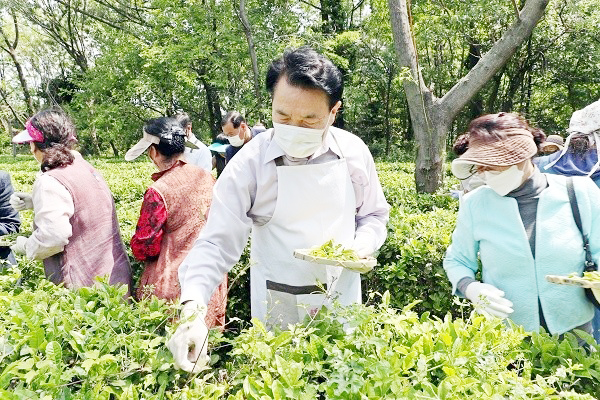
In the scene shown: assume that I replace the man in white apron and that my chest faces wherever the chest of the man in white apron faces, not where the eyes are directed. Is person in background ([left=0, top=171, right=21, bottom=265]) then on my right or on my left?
on my right

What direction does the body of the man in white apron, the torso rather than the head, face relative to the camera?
toward the camera

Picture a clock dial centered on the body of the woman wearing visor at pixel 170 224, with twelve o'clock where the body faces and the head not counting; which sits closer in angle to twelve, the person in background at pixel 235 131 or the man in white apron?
the person in background

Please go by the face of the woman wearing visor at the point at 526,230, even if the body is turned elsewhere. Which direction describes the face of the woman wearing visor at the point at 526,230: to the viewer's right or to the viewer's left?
to the viewer's left

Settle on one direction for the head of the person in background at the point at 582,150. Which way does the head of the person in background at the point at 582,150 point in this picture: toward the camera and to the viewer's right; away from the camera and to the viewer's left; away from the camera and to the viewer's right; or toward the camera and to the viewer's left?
toward the camera and to the viewer's left

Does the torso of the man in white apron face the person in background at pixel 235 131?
no

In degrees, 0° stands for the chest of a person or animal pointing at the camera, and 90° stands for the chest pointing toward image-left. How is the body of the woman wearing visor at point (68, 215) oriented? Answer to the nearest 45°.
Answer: approximately 135°

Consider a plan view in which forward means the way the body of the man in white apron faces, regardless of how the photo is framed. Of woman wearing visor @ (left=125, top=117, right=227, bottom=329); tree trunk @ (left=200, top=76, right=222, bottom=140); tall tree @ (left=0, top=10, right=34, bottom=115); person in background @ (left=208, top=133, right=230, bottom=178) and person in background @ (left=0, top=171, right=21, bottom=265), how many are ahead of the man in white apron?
0

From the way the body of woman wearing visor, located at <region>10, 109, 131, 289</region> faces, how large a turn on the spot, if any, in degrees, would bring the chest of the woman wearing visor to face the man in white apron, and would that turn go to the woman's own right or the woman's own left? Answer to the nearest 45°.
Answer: approximately 180°

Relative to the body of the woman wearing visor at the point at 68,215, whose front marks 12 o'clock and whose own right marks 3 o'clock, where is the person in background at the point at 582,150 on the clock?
The person in background is roughly at 5 o'clock from the woman wearing visor.

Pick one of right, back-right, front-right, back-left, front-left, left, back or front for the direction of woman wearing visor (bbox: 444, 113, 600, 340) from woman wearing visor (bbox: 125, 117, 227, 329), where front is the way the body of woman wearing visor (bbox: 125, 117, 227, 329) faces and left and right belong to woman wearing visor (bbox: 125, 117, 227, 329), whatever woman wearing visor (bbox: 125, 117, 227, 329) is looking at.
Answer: back

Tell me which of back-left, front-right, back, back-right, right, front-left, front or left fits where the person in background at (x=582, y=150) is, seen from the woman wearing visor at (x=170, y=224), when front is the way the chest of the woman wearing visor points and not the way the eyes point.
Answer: back-right

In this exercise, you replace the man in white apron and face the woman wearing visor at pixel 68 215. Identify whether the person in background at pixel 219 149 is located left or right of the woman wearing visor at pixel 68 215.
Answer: right

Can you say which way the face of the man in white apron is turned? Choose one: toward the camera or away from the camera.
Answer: toward the camera

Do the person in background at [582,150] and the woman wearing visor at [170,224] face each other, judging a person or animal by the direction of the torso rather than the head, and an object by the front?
no

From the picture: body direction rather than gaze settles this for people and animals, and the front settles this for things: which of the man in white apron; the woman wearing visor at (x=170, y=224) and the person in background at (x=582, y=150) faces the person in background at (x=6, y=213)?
the woman wearing visor

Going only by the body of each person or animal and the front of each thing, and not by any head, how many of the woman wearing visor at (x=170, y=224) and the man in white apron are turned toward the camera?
1
